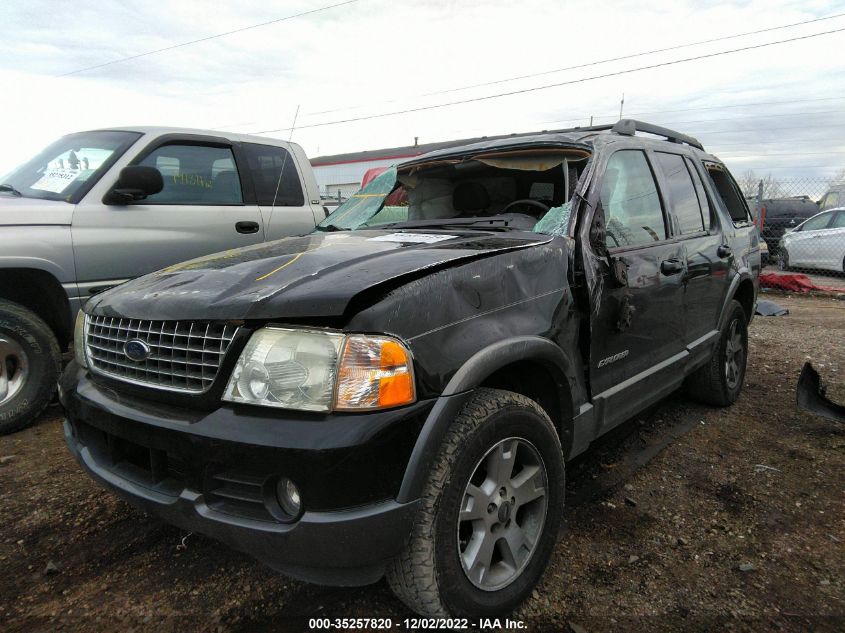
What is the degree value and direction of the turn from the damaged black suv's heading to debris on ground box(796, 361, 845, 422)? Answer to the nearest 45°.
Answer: approximately 180°

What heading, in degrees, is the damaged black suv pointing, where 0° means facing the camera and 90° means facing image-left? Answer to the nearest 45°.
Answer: approximately 45°

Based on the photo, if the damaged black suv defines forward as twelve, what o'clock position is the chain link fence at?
The chain link fence is roughly at 6 o'clock from the damaged black suv.

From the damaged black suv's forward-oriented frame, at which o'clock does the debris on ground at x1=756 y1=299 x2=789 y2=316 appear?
The debris on ground is roughly at 6 o'clock from the damaged black suv.

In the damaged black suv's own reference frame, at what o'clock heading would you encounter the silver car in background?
The silver car in background is roughly at 6 o'clock from the damaged black suv.
